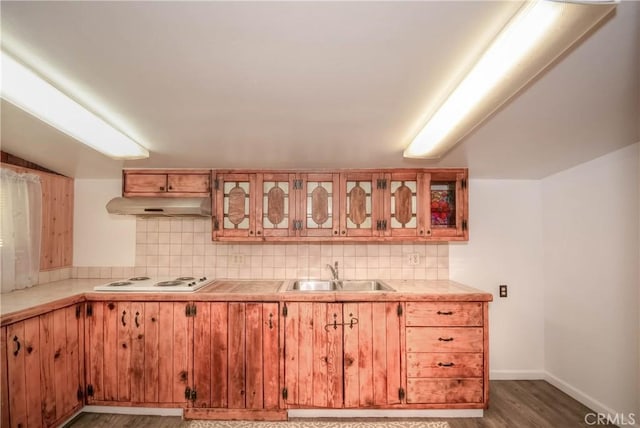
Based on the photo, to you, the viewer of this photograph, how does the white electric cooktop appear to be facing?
facing the viewer

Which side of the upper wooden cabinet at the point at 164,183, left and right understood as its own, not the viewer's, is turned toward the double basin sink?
left

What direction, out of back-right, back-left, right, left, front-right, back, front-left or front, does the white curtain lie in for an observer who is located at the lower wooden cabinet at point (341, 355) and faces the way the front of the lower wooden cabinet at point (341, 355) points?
right

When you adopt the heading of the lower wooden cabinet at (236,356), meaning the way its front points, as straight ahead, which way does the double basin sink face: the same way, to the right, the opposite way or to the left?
the same way

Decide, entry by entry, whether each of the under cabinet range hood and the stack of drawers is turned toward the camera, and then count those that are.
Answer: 2

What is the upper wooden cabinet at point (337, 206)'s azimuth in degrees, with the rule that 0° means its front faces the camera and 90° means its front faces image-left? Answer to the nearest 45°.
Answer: approximately 0°

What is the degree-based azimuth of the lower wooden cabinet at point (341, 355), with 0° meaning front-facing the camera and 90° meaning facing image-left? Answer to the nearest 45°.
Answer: approximately 0°

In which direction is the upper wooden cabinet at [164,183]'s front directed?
toward the camera
